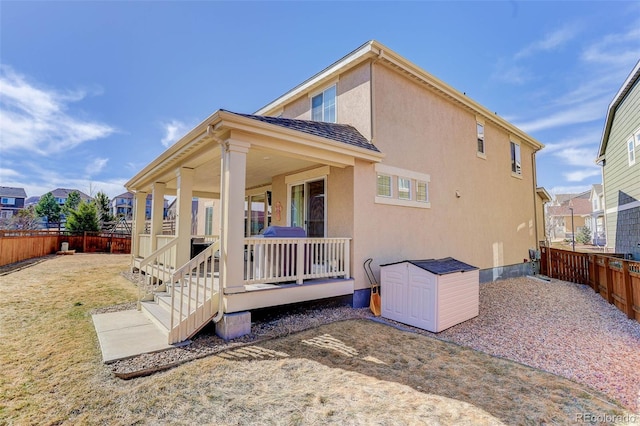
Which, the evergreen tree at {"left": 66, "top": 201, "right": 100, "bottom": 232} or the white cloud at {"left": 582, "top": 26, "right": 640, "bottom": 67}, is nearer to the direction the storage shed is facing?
the evergreen tree

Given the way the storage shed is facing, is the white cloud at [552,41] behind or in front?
behind

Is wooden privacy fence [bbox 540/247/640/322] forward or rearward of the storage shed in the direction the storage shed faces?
rearward

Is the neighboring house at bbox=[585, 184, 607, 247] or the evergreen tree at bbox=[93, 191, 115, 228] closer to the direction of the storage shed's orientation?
the evergreen tree

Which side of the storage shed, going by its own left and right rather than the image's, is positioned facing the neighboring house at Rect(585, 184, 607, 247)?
back

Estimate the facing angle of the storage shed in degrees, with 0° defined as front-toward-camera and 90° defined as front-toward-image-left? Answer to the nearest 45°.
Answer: approximately 45°

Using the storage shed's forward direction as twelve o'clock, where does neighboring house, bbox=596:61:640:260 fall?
The neighboring house is roughly at 6 o'clock from the storage shed.

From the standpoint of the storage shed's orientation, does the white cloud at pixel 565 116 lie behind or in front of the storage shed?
behind

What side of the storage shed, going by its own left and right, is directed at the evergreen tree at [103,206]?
right

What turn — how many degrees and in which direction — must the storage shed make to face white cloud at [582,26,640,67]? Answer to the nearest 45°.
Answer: approximately 180°
